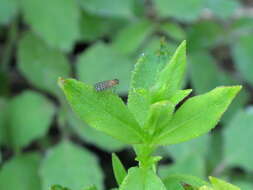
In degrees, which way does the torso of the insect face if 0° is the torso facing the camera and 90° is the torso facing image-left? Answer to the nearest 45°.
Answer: approximately 270°

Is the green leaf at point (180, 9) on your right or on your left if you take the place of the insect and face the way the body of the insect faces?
on your left

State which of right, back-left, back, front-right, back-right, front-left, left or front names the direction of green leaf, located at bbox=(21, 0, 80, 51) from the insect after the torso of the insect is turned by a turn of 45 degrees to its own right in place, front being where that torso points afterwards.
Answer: back-left

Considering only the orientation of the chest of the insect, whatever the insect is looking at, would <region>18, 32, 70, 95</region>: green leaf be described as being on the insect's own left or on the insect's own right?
on the insect's own left

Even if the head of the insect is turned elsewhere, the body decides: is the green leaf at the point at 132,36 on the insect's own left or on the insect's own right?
on the insect's own left

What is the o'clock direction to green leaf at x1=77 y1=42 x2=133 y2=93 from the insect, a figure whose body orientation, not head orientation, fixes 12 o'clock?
The green leaf is roughly at 9 o'clock from the insect.

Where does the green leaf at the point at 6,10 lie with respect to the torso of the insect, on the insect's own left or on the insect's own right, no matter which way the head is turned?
on the insect's own left

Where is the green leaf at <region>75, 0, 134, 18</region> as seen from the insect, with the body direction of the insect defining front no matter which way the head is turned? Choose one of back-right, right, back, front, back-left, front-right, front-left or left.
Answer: left
